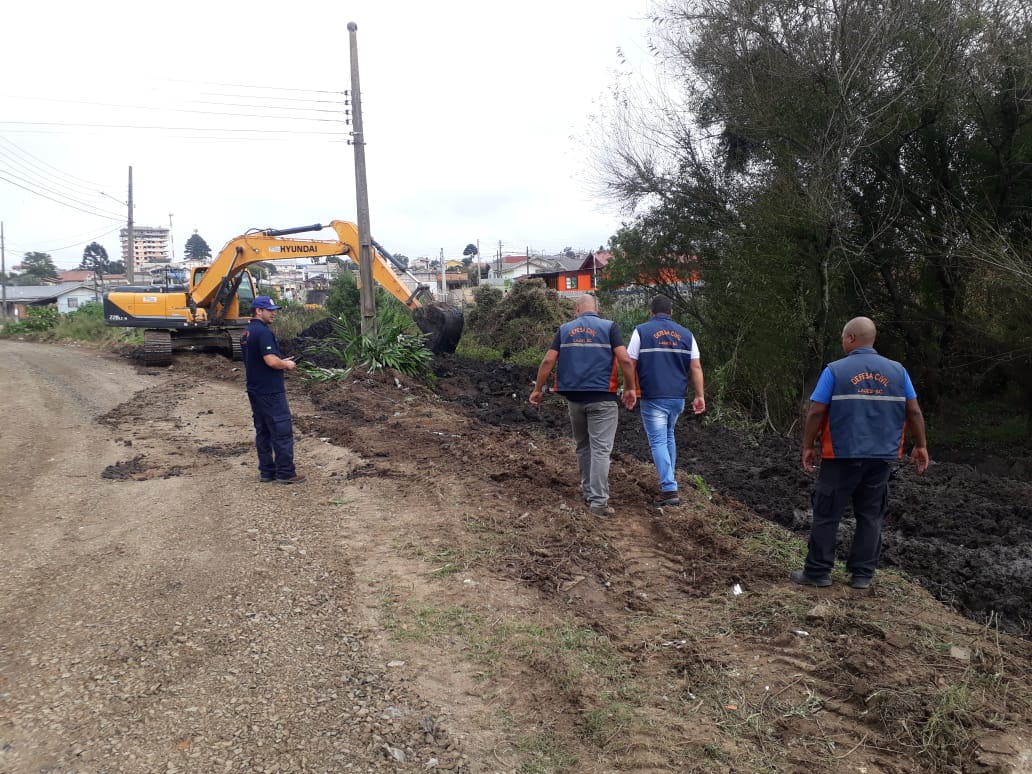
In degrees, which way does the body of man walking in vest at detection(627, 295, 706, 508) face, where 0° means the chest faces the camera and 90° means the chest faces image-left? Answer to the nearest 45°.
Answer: approximately 180°

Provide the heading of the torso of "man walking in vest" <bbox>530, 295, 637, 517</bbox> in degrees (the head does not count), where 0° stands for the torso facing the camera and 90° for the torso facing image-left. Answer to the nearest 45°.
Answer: approximately 180°

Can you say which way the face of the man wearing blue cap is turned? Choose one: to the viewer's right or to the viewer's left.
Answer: to the viewer's right

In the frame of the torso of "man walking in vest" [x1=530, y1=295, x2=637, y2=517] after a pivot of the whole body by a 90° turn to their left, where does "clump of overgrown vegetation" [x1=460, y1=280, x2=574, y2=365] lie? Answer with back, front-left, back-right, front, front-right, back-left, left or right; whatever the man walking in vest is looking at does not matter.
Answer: right

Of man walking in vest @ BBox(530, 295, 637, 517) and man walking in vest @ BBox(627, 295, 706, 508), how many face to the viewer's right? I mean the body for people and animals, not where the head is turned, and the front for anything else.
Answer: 0

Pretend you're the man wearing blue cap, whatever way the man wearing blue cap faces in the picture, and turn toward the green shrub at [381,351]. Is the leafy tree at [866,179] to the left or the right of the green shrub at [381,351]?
right

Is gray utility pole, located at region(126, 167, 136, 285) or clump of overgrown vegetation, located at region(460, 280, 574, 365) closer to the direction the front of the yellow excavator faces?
the clump of overgrown vegetation

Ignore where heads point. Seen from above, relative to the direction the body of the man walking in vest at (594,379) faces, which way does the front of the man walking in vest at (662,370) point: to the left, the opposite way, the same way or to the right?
the same way

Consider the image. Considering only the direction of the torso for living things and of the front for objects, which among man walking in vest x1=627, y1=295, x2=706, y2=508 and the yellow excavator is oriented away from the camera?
the man walking in vest

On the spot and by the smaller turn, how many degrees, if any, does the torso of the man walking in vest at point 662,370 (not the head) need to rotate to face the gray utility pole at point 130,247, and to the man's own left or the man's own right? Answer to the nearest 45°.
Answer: approximately 45° to the man's own left

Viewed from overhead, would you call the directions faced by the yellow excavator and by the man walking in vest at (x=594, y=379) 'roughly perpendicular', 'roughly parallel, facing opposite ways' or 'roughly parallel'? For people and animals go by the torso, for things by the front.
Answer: roughly perpendicular

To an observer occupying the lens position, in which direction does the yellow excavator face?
facing to the right of the viewer
